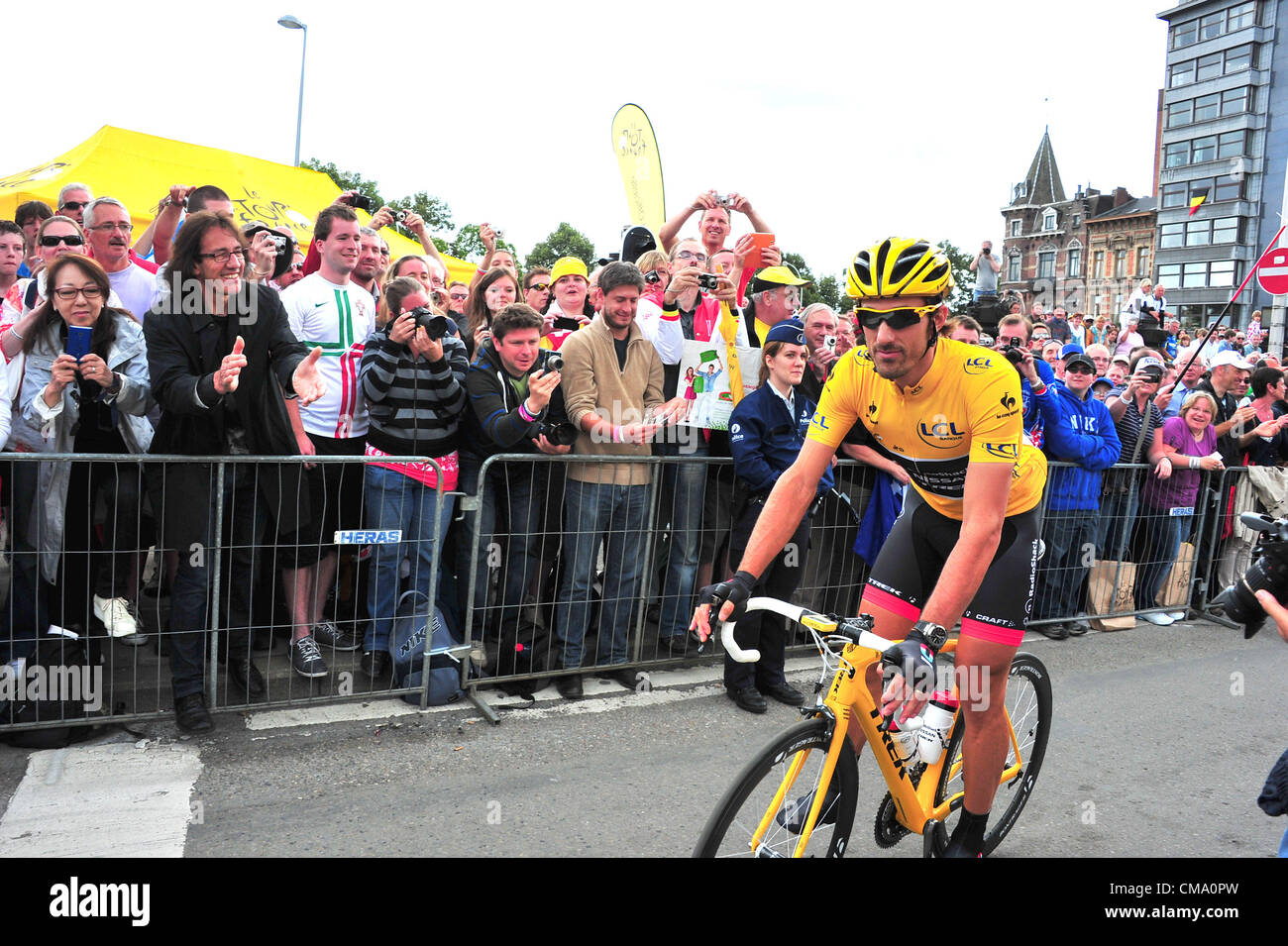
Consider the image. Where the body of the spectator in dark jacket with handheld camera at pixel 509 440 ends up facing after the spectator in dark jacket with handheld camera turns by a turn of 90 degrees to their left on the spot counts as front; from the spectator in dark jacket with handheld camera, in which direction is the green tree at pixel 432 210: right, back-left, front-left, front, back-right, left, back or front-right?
front-left

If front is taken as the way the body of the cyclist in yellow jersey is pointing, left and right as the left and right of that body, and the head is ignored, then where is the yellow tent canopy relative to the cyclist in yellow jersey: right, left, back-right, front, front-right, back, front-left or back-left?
right

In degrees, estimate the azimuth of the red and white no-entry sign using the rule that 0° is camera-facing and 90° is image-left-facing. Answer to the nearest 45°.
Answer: approximately 0°

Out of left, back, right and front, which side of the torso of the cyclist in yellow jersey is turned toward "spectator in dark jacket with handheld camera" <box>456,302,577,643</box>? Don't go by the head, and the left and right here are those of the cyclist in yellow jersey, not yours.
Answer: right

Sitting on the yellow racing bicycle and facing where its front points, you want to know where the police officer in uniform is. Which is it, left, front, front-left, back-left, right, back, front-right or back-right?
back-right

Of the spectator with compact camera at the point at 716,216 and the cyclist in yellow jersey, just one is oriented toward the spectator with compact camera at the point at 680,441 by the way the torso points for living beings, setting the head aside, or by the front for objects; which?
the spectator with compact camera at the point at 716,216

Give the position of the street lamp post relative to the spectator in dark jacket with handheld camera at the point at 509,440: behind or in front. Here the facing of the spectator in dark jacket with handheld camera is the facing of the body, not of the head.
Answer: behind

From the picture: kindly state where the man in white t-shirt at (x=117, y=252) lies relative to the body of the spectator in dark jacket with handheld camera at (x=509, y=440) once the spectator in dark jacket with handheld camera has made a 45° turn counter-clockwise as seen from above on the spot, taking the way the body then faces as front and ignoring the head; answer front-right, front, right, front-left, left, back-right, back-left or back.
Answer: back

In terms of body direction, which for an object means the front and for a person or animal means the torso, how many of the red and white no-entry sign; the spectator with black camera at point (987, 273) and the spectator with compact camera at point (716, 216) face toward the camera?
3

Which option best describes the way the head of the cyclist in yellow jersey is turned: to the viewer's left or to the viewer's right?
to the viewer's left

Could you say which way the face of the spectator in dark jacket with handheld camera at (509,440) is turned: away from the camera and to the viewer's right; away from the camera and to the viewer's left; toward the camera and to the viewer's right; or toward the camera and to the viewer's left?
toward the camera and to the viewer's right
